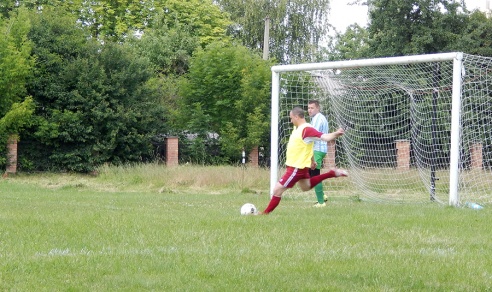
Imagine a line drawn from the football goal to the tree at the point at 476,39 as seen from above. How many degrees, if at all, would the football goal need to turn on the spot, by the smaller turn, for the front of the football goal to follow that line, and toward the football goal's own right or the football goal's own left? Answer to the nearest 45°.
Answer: approximately 135° to the football goal's own right

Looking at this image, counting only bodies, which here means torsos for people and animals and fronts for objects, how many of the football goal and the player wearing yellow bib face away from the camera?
0

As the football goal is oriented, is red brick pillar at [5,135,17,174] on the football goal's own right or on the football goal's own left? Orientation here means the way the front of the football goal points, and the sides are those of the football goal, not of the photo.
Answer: on the football goal's own right

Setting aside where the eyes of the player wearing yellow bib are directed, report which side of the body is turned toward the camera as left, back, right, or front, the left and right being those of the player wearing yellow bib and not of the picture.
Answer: left

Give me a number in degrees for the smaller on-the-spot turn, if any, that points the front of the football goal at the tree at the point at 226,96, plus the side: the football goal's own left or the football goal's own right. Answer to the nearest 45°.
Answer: approximately 90° to the football goal's own right

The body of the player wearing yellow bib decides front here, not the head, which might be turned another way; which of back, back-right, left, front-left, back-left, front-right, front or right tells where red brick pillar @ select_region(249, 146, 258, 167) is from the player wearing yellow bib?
right

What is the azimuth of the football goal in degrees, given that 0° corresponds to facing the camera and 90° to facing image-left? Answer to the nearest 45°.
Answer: approximately 45°

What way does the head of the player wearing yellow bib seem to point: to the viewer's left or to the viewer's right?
to the viewer's left

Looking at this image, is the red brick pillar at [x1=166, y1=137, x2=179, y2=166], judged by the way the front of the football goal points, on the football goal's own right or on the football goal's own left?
on the football goal's own right

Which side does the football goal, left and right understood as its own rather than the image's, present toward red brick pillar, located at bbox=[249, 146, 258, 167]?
right

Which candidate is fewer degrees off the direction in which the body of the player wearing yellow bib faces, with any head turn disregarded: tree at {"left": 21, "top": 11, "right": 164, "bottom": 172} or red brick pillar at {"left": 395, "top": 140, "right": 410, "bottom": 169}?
the tree
